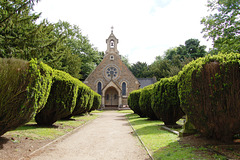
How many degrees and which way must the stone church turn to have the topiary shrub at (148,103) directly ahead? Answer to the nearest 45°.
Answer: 0° — it already faces it

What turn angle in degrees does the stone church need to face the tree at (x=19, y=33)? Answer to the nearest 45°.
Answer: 0° — it already faces it

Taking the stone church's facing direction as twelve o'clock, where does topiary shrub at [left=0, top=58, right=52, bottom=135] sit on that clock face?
The topiary shrub is roughly at 12 o'clock from the stone church.

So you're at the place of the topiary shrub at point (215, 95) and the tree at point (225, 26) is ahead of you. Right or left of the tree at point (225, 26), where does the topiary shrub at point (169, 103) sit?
left

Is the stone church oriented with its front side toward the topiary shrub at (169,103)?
yes

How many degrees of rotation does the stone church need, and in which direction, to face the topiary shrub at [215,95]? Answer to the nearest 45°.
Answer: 0° — it already faces it

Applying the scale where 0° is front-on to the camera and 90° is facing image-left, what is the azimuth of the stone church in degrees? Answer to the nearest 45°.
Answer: approximately 0°

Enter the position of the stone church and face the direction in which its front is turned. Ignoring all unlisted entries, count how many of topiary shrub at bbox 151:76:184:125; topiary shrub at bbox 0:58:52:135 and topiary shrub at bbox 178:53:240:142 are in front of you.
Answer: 3
